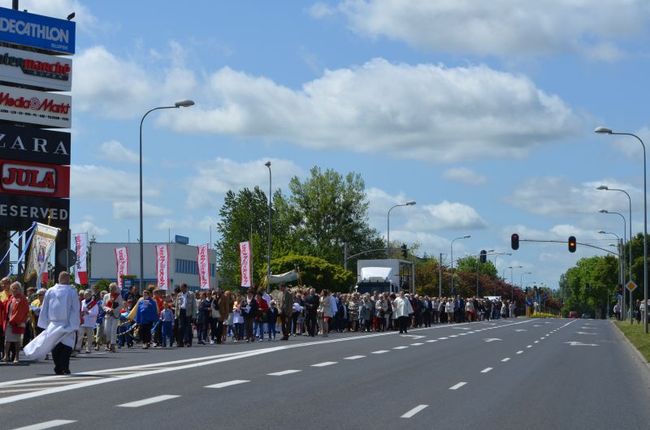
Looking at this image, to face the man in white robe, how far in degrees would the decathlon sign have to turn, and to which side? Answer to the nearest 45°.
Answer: approximately 45° to its right

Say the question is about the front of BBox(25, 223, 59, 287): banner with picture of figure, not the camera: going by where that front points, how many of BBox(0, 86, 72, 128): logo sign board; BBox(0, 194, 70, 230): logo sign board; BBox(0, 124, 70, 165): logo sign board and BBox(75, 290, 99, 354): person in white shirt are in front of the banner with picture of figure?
1

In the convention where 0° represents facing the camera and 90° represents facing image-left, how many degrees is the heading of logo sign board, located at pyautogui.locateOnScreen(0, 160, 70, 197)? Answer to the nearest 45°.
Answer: approximately 315°

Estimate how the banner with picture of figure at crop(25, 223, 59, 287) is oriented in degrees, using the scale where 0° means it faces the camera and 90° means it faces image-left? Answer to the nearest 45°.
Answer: approximately 0°

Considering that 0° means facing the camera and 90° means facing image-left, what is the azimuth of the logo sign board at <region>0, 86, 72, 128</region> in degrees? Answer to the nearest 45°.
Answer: approximately 315°

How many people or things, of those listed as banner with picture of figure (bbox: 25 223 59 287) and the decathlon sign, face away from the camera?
0

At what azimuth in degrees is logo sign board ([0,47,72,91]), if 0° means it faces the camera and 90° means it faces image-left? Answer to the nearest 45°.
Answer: approximately 315°
